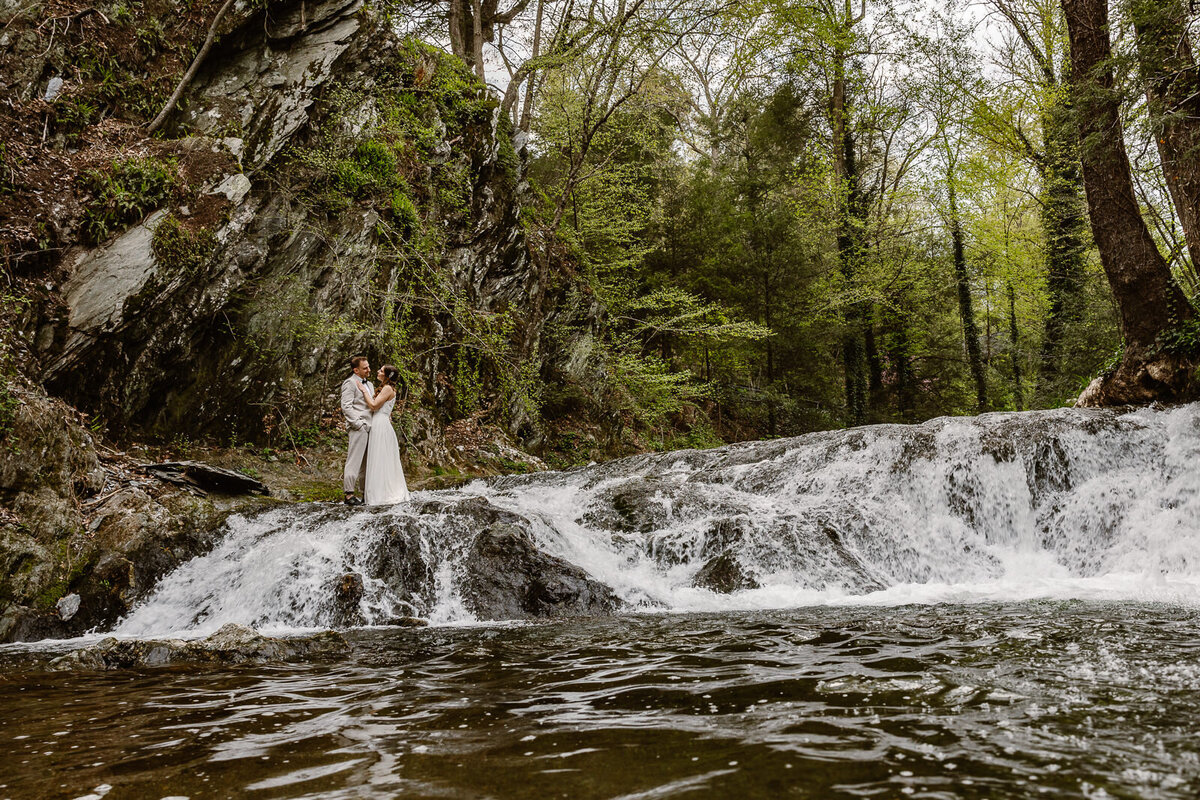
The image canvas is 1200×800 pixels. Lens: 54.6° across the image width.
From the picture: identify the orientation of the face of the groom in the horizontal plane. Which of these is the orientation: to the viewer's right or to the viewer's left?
to the viewer's right

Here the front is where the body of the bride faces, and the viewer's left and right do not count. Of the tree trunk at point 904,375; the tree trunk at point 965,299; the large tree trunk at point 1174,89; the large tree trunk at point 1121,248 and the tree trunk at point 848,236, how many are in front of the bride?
0

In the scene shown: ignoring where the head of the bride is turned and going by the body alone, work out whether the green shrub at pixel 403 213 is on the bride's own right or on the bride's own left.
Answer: on the bride's own right

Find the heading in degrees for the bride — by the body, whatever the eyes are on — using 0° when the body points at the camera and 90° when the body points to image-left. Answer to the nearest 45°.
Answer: approximately 90°

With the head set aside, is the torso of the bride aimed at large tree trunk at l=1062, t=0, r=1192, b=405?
no

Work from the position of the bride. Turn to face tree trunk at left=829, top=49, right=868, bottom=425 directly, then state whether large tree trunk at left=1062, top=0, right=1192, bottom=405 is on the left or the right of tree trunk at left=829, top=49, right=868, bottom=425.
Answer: right

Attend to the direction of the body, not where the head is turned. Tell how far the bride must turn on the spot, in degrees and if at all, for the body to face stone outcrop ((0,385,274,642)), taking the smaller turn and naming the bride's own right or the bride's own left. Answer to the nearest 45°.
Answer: approximately 45° to the bride's own left

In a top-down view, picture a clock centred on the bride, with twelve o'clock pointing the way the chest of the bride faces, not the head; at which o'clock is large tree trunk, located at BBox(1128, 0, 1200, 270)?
The large tree trunk is roughly at 5 o'clock from the bride.

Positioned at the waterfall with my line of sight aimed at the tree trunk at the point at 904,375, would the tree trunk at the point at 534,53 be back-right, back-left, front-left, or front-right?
front-left

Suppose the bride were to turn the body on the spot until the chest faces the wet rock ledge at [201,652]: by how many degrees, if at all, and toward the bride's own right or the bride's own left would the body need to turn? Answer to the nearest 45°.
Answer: approximately 90° to the bride's own left

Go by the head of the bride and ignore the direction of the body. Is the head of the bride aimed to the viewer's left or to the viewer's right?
to the viewer's left
